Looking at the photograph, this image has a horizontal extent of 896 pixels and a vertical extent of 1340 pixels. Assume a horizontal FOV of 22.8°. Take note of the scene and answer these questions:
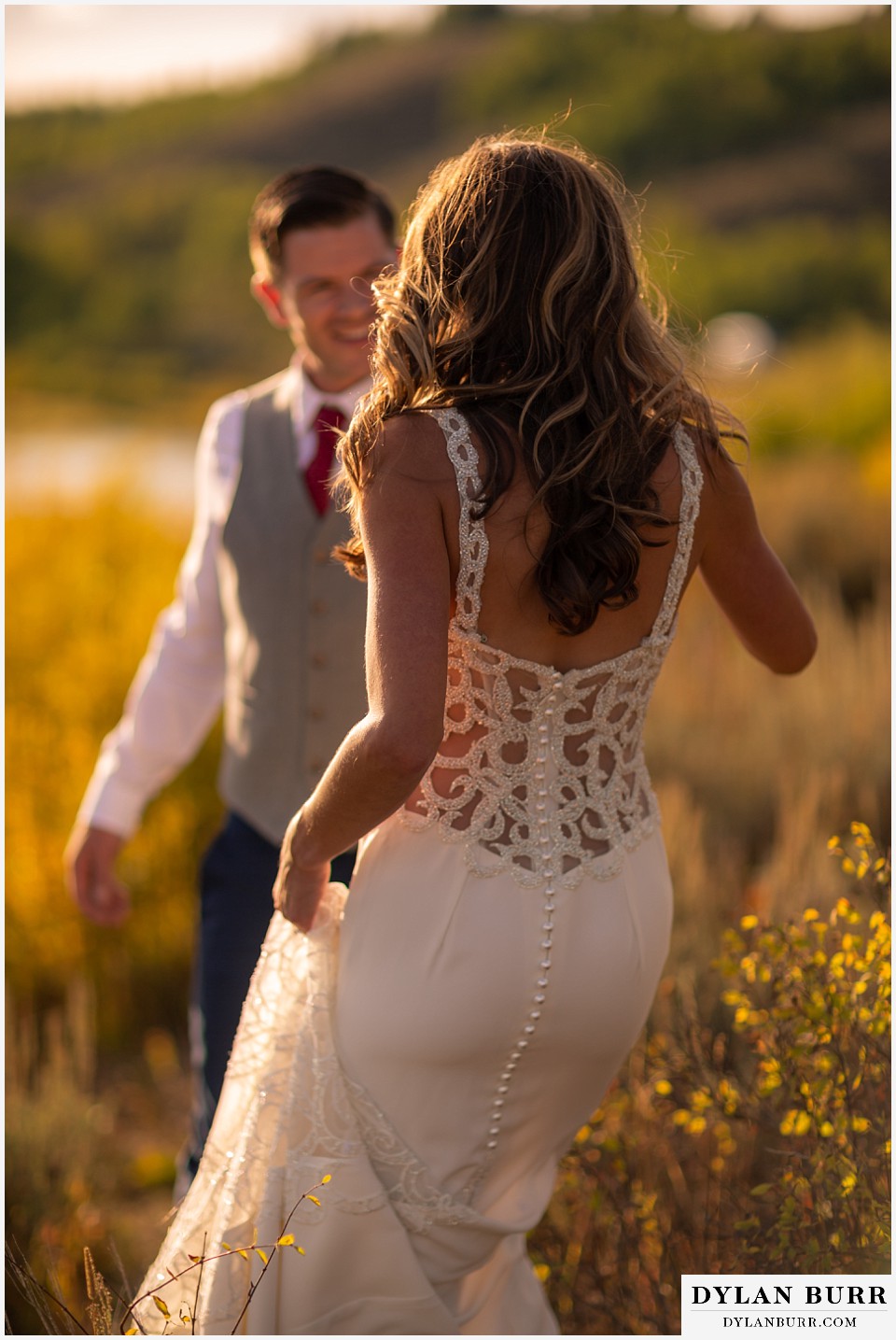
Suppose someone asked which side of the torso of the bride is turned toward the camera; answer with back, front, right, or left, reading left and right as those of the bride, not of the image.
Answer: back

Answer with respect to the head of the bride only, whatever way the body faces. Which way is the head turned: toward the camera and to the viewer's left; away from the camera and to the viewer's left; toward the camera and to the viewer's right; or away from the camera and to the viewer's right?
away from the camera and to the viewer's left

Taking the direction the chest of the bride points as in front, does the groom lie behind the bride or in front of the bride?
in front

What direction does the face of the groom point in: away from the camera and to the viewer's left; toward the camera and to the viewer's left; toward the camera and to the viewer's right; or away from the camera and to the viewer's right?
toward the camera and to the viewer's right
